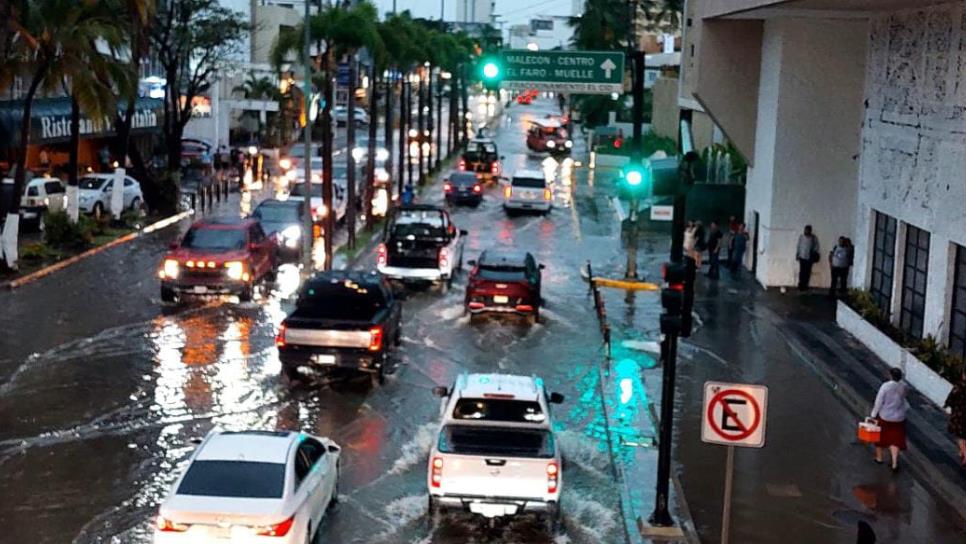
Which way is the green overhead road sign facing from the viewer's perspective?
toward the camera

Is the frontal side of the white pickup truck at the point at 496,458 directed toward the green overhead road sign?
yes

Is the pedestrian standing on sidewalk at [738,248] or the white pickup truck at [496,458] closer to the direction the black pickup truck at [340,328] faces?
the pedestrian standing on sidewalk

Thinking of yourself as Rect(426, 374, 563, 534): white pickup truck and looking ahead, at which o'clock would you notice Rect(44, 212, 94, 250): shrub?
The shrub is roughly at 11 o'clock from the white pickup truck.

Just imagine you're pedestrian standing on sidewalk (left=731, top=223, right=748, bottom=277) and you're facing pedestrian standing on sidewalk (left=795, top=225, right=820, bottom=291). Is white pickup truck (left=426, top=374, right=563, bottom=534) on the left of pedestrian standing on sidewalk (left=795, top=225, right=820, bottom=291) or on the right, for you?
right

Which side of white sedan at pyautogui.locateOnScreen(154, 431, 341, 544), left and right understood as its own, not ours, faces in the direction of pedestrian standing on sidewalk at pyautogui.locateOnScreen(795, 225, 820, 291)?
front

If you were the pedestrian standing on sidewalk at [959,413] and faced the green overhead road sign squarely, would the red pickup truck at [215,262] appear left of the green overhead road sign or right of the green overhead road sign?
left

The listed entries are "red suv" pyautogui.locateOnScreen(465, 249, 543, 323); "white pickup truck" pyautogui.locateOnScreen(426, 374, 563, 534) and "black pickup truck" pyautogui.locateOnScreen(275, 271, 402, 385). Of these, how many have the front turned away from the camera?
3

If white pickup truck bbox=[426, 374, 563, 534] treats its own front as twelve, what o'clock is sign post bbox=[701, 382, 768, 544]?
The sign post is roughly at 4 o'clock from the white pickup truck.

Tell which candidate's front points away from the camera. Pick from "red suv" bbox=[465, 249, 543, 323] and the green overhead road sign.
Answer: the red suv

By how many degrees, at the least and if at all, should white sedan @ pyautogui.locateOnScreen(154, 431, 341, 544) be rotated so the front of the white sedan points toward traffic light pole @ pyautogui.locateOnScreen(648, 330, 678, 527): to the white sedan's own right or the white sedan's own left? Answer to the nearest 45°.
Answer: approximately 45° to the white sedan's own right

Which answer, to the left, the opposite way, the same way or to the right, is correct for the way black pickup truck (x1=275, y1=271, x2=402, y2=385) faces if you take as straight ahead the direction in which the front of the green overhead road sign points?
the opposite way

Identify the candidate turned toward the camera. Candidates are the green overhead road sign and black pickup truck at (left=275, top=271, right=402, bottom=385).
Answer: the green overhead road sign

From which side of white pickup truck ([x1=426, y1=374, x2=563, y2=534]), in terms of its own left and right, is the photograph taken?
back

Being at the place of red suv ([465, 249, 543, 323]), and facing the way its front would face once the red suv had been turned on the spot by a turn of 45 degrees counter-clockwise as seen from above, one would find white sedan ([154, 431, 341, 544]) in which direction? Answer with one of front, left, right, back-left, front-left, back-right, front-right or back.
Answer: back-left

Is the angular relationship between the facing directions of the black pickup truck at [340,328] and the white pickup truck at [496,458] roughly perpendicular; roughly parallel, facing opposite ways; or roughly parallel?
roughly parallel

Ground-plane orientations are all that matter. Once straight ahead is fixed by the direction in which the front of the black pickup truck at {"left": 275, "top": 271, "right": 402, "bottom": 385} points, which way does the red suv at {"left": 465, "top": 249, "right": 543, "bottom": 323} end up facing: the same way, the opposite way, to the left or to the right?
the same way

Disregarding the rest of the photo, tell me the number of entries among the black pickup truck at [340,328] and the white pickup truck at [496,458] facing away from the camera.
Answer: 2

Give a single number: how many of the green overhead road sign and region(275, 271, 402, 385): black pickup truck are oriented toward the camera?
1

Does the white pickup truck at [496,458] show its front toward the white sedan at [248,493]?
no

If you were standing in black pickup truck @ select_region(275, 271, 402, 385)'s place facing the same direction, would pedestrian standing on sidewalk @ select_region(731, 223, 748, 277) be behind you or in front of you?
in front

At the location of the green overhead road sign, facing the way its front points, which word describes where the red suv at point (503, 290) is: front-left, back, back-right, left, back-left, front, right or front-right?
front

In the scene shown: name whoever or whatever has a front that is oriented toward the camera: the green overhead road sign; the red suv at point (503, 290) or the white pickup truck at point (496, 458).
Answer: the green overhead road sign

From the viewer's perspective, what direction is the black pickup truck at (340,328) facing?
away from the camera
